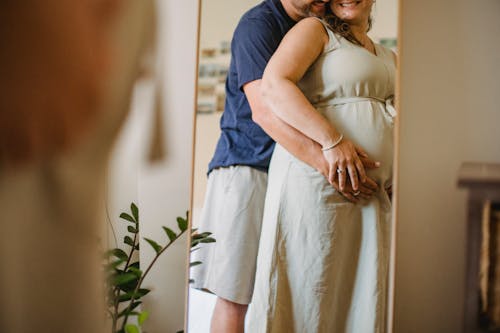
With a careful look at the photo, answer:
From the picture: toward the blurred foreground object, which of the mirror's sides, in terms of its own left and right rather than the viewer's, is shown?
front

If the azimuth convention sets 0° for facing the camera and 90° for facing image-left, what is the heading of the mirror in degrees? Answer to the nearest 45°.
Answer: approximately 0°
